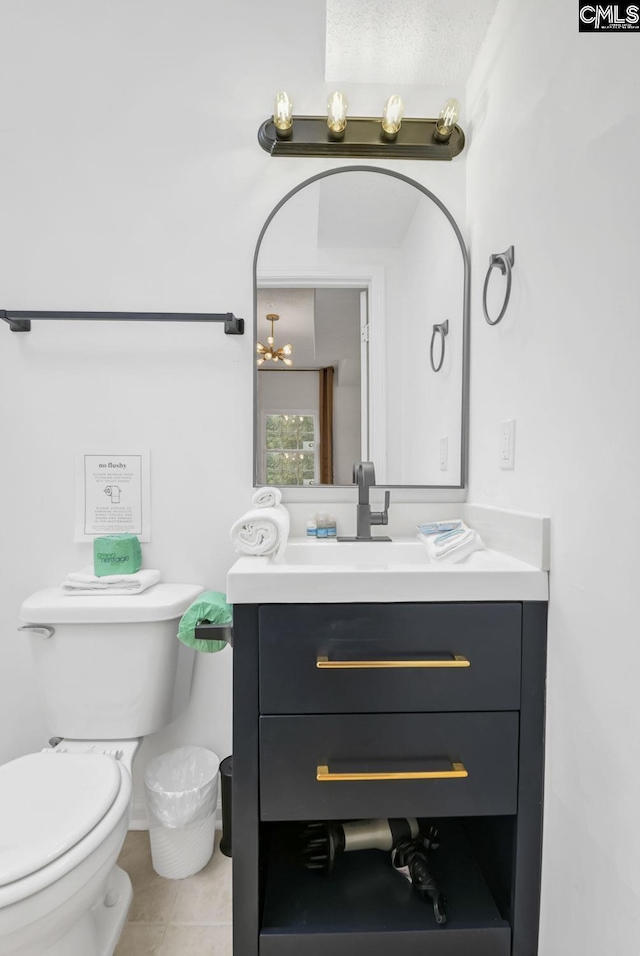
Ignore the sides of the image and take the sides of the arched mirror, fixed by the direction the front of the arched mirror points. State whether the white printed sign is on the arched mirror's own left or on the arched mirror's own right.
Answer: on the arched mirror's own right

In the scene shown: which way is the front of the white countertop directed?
toward the camera

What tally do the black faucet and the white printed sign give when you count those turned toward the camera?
2

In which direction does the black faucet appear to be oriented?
toward the camera

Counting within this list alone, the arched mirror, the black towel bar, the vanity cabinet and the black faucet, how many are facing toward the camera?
4

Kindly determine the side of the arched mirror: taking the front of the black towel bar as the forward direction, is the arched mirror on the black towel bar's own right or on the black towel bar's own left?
on the black towel bar's own left

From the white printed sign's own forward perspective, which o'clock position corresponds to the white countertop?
The white countertop is roughly at 11 o'clock from the white printed sign.

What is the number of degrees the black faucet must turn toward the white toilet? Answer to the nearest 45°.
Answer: approximately 45° to its right

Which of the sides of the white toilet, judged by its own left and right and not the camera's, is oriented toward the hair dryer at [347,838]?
left

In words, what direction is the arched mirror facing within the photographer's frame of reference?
facing the viewer
